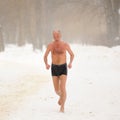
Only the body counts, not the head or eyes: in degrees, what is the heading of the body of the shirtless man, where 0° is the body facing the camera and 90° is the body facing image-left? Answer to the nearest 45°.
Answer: approximately 0°
